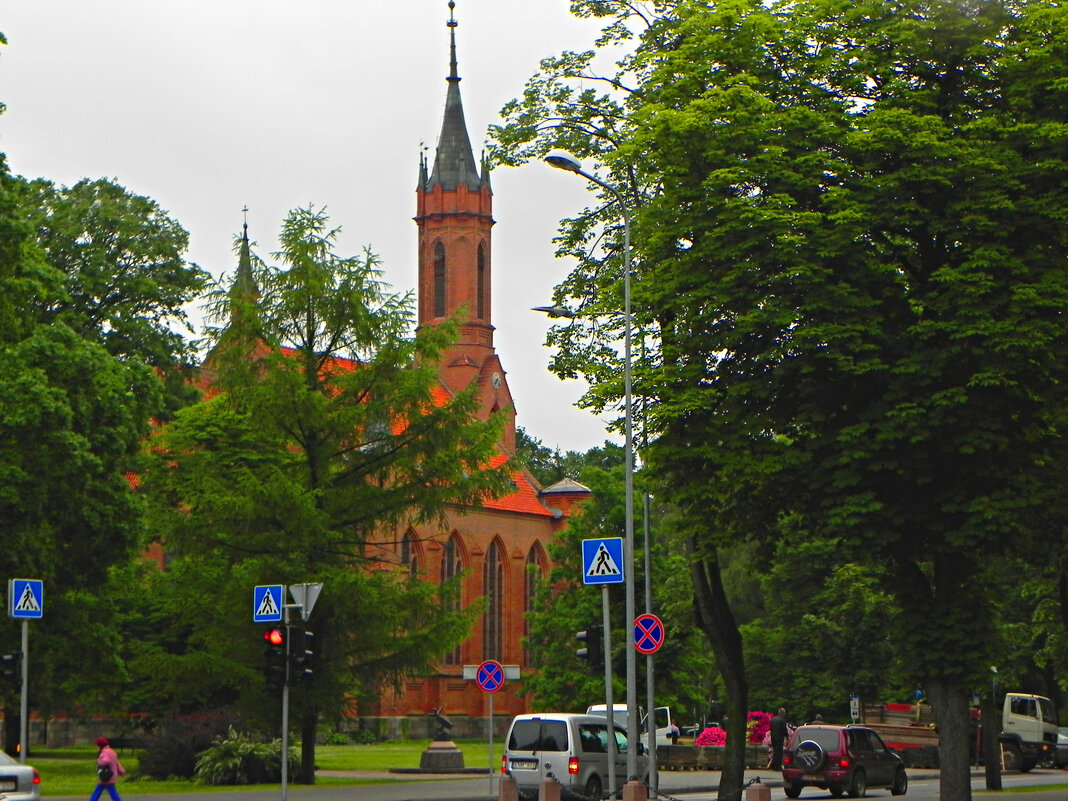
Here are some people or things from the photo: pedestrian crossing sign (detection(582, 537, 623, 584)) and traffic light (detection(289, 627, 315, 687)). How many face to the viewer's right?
1

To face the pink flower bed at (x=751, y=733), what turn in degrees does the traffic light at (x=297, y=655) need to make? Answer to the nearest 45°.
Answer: approximately 45° to its left

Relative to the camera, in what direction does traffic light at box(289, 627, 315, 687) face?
facing to the right of the viewer

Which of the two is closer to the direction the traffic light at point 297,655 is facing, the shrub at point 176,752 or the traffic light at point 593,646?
the traffic light

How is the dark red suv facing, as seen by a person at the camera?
facing away from the viewer and to the right of the viewer

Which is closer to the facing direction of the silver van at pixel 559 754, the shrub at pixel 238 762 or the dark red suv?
the dark red suv

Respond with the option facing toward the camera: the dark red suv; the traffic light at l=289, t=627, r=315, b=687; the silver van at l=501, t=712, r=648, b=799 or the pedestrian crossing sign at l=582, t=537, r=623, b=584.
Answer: the pedestrian crossing sign

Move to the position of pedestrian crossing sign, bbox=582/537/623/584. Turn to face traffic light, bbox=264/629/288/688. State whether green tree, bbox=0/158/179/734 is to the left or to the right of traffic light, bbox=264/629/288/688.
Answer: right

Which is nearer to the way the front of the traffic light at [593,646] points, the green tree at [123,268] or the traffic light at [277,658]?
the traffic light

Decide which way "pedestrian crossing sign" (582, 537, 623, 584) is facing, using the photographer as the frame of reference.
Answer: facing the viewer

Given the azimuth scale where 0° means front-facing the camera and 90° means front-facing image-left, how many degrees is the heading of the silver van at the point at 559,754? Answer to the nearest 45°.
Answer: approximately 225°

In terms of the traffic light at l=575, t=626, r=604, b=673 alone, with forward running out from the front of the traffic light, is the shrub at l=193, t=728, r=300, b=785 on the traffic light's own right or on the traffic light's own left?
on the traffic light's own right

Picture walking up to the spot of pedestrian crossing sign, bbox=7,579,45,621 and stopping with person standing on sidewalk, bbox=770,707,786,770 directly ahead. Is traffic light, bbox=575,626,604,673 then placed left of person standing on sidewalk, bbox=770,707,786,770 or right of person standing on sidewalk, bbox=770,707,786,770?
right

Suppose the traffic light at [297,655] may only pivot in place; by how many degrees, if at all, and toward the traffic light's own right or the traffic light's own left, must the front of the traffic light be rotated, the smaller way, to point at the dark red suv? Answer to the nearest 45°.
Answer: approximately 45° to the traffic light's own left
